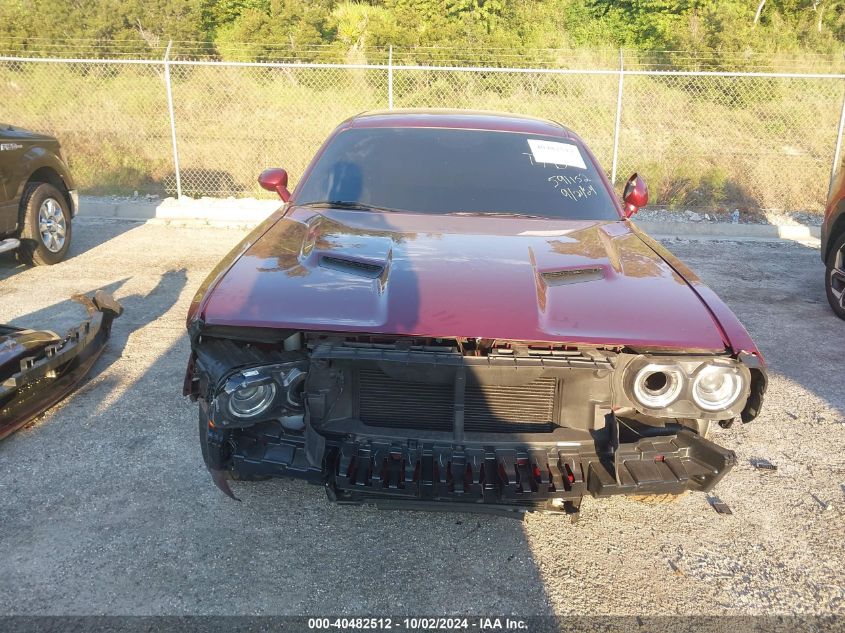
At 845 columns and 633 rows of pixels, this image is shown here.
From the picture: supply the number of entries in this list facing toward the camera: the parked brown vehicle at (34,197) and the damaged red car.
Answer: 1

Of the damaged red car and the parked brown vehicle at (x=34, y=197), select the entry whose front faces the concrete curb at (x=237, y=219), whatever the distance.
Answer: the parked brown vehicle

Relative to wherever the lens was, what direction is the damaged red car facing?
facing the viewer

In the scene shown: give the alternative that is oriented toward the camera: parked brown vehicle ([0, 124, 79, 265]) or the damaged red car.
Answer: the damaged red car

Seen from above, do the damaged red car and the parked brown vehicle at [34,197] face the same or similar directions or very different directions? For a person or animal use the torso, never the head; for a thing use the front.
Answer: very different directions

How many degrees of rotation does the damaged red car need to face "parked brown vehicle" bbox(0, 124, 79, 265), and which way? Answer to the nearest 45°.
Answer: approximately 135° to its right

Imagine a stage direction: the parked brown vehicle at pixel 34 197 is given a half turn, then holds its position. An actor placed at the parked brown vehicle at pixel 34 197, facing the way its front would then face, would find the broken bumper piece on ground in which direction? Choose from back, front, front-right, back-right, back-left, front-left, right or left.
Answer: front-left

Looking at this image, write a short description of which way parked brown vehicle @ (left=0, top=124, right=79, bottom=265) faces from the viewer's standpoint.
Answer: facing away from the viewer and to the right of the viewer

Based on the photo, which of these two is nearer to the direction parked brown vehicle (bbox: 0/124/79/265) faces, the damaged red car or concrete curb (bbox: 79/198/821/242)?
the concrete curb

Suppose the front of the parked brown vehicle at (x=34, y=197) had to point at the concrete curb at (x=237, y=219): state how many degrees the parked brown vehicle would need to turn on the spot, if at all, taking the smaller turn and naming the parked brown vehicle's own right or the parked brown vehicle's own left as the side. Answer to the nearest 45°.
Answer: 0° — it already faces it
